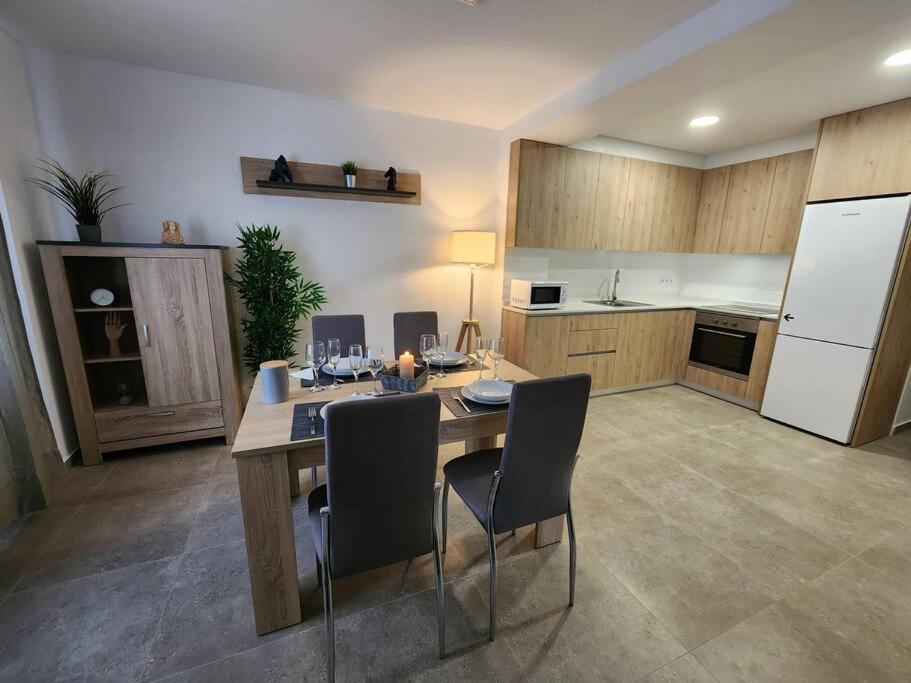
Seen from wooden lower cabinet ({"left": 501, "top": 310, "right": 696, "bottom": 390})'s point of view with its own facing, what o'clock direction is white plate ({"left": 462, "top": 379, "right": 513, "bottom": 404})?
The white plate is roughly at 2 o'clock from the wooden lower cabinet.

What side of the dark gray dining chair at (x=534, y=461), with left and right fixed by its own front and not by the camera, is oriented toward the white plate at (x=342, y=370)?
front

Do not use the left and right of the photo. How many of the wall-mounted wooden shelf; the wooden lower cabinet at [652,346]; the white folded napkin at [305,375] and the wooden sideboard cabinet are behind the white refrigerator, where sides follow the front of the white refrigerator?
0

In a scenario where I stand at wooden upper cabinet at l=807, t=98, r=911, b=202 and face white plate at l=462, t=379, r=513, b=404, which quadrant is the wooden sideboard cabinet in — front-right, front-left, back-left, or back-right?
front-right

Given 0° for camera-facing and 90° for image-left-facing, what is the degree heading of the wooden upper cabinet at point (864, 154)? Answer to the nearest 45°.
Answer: approximately 45°

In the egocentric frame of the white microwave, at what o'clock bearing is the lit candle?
The lit candle is roughly at 2 o'clock from the white microwave.

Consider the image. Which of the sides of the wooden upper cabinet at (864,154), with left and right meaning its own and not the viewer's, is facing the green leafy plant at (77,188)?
front

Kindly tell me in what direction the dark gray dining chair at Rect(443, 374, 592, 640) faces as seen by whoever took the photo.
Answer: facing away from the viewer and to the left of the viewer

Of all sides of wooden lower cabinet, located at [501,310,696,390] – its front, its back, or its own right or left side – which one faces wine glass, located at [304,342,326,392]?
right

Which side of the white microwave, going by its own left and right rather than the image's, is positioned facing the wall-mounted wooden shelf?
right

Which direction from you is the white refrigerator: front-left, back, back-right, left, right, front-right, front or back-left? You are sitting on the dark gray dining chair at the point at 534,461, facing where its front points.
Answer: right

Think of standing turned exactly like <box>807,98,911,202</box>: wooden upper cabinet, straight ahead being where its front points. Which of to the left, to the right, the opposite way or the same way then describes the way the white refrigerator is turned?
the same way

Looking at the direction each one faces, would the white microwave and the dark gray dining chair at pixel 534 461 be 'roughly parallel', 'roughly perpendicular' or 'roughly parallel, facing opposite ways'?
roughly parallel, facing opposite ways

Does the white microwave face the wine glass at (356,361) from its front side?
no

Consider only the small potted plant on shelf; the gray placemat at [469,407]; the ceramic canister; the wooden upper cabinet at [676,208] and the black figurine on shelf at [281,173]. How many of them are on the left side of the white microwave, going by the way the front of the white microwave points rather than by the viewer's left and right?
1

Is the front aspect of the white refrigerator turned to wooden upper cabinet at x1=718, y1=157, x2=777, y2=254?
no

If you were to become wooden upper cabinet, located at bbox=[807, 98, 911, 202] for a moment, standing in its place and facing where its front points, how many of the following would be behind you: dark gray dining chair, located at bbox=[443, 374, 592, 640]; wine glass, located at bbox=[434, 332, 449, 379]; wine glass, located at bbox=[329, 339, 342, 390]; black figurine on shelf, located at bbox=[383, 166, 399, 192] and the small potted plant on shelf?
0

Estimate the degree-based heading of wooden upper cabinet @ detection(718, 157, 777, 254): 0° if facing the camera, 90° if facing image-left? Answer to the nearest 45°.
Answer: approximately 45°

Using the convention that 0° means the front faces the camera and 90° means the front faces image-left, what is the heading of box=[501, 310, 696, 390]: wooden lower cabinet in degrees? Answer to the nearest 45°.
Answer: approximately 315°

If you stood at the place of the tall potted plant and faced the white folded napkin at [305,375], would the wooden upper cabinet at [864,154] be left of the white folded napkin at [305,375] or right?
left

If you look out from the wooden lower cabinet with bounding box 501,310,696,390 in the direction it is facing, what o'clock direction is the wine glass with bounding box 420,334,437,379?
The wine glass is roughly at 2 o'clock from the wooden lower cabinet.

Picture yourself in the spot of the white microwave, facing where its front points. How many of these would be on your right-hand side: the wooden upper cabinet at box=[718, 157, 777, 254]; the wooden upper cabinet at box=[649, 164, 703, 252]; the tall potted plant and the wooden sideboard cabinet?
2
